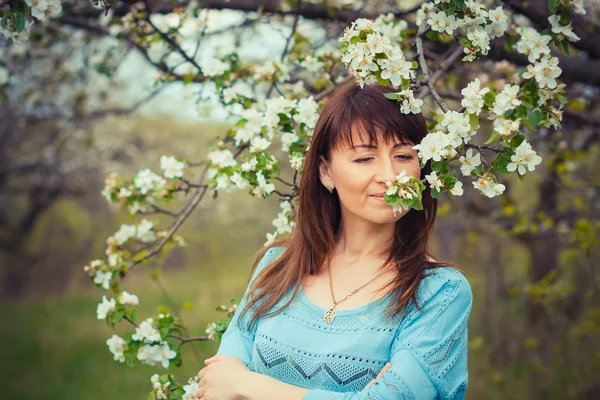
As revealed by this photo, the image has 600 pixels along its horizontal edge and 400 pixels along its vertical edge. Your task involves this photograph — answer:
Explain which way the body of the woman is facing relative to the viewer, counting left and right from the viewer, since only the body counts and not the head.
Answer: facing the viewer and to the left of the viewer

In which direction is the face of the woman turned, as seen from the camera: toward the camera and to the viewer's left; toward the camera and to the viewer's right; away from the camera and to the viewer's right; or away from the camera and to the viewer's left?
toward the camera and to the viewer's right
